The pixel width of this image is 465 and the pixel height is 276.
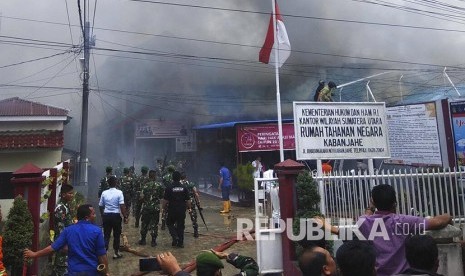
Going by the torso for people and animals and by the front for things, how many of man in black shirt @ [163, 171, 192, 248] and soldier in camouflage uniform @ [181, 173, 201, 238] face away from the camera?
2

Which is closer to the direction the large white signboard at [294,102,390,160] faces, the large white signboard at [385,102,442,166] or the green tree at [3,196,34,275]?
the green tree

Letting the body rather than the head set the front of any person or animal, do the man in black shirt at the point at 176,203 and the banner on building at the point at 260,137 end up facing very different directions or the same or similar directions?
very different directions

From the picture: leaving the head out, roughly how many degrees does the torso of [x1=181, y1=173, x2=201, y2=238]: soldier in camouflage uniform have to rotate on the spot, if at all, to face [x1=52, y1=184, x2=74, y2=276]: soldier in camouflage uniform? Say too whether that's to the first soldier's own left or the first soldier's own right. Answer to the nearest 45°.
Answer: approximately 135° to the first soldier's own left

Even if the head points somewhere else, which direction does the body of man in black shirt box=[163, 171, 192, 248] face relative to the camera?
away from the camera

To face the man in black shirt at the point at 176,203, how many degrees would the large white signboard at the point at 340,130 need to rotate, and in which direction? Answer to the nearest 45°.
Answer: approximately 90° to its right

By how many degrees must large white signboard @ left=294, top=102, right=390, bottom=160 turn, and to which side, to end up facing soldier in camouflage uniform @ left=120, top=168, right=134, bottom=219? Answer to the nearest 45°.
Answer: approximately 135° to its right

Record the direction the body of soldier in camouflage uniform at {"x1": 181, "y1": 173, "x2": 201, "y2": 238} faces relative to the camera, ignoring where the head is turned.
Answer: away from the camera

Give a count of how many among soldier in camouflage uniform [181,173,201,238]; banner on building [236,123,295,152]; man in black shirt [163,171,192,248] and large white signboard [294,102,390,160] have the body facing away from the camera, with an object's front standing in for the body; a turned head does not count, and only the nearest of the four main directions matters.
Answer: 2

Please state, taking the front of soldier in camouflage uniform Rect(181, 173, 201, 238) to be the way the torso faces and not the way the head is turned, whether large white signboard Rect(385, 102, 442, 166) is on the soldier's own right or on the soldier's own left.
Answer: on the soldier's own right

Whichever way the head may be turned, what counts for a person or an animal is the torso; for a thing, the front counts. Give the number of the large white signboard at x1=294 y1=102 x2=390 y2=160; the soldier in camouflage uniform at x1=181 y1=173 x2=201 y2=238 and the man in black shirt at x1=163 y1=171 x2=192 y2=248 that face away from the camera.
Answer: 2
